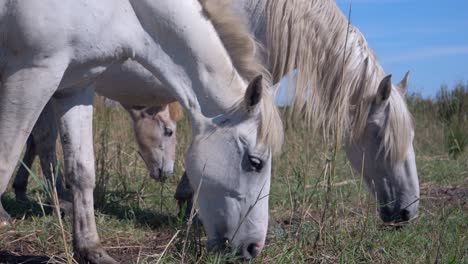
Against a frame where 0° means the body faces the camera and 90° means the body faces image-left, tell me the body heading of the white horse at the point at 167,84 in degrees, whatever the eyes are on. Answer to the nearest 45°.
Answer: approximately 270°

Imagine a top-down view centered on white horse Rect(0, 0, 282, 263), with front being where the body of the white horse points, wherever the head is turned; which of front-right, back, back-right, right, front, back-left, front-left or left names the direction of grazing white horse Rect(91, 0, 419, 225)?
front-left
